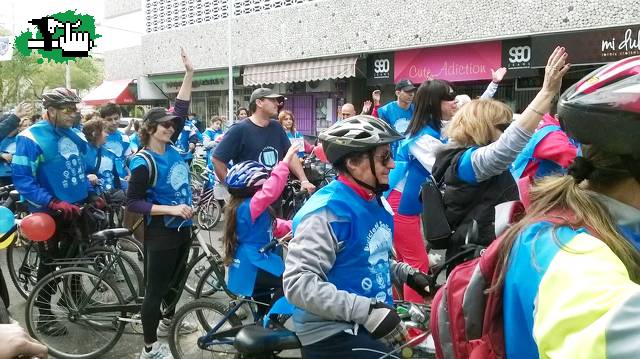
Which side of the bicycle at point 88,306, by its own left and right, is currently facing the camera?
right

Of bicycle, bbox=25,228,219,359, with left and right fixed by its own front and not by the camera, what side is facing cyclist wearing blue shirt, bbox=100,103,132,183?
left

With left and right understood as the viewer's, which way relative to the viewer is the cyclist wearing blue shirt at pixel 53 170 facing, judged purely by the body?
facing the viewer and to the right of the viewer

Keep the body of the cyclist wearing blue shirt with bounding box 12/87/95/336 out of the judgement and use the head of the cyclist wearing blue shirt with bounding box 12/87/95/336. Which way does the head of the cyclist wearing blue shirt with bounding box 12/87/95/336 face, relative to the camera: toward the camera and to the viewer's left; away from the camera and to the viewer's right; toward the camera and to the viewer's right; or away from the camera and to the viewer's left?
toward the camera and to the viewer's right

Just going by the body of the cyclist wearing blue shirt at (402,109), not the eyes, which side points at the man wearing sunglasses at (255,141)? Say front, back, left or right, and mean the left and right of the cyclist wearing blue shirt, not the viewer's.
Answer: right

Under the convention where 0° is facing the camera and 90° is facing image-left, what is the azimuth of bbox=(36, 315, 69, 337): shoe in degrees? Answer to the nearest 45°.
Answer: approximately 315°

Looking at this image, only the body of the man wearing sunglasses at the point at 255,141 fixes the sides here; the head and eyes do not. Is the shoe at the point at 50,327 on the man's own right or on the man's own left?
on the man's own right

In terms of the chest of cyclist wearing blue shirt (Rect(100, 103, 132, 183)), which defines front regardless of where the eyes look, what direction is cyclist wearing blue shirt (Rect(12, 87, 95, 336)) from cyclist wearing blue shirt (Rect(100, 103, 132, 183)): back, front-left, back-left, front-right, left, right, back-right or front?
front-right
